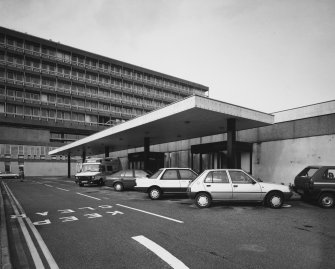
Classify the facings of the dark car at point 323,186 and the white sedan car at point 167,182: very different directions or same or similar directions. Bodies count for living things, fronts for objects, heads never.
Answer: same or similar directions

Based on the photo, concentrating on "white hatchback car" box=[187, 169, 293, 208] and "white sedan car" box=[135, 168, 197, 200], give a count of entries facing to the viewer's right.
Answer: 2

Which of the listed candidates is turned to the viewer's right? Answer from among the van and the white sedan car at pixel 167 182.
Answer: the white sedan car

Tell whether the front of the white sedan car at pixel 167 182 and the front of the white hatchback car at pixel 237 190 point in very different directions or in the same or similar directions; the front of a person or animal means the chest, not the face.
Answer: same or similar directions

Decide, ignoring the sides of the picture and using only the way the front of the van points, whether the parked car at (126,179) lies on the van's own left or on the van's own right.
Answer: on the van's own left

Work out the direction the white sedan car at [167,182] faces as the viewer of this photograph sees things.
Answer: facing to the right of the viewer

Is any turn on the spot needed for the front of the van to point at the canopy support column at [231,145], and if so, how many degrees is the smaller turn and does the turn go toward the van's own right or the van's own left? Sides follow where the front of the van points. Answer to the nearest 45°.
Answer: approximately 90° to the van's own left

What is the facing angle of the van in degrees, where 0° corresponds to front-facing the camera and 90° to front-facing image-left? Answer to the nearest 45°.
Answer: approximately 45°

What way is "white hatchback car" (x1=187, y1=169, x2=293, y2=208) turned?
to the viewer's right
